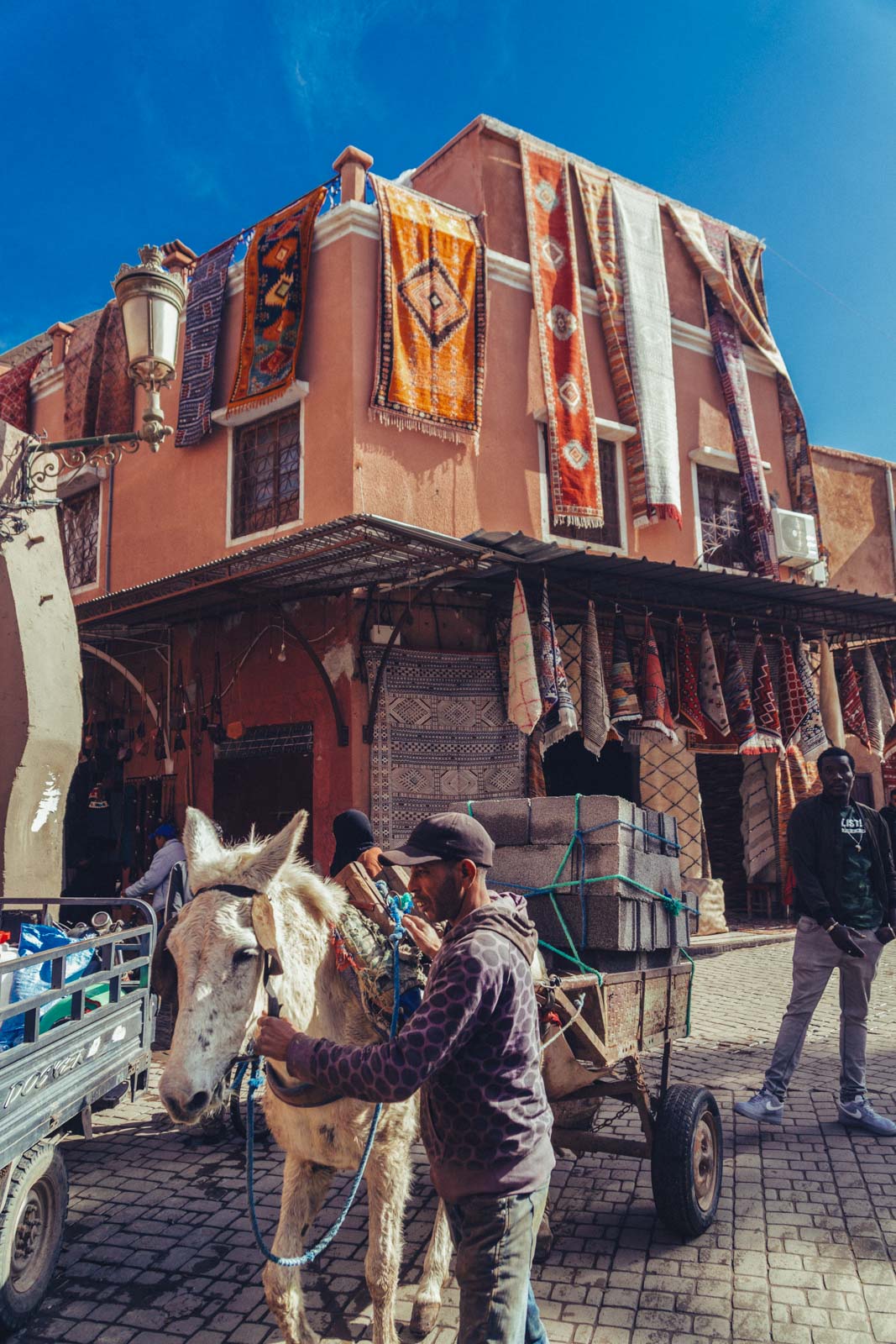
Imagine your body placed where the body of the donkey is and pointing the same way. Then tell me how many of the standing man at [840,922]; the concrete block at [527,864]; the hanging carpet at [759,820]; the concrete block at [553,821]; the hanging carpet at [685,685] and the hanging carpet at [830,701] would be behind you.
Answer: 6

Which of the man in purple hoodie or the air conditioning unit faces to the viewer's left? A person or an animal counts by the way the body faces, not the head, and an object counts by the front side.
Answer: the man in purple hoodie

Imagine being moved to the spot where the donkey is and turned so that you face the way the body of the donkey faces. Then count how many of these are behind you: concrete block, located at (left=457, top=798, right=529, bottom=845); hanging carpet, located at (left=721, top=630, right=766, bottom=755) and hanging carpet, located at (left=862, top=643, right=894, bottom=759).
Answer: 3

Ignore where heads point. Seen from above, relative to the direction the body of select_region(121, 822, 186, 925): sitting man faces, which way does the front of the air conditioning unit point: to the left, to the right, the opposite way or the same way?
to the left

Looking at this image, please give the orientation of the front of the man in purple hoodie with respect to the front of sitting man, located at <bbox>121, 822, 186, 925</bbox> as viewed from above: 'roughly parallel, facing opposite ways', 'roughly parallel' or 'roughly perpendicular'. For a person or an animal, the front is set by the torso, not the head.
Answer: roughly parallel

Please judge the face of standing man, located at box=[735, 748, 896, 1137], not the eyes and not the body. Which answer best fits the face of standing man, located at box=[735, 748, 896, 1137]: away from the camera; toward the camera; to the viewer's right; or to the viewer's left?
toward the camera

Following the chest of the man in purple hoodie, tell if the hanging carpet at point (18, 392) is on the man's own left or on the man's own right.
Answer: on the man's own right

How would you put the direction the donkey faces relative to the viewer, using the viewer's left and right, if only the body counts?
facing the viewer and to the left of the viewer

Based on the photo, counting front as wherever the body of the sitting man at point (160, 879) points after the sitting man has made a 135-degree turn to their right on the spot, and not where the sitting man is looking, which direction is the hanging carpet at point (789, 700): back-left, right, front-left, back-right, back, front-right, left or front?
front-right

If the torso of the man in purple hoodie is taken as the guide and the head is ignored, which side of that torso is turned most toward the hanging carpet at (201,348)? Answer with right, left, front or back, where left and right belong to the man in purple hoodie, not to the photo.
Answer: right

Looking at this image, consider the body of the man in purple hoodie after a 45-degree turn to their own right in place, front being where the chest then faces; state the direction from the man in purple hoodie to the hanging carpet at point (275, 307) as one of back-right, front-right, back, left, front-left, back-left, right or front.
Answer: front-right

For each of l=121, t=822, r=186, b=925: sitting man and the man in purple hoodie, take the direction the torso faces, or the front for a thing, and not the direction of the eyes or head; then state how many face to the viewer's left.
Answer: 2

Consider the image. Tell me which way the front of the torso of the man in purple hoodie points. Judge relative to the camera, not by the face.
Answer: to the viewer's left

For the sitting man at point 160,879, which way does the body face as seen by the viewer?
to the viewer's left

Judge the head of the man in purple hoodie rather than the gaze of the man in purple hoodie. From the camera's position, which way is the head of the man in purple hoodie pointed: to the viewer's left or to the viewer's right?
to the viewer's left
